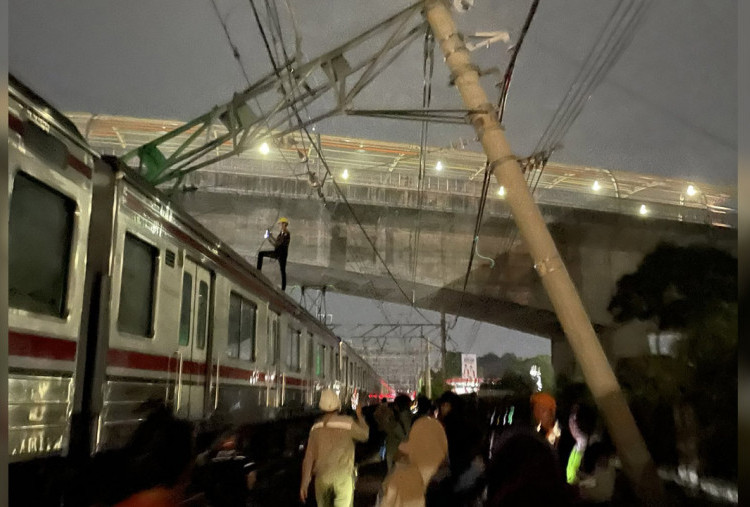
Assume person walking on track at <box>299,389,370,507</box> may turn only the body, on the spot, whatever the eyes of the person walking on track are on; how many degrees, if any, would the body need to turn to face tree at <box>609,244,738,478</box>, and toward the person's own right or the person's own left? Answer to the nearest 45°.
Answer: approximately 45° to the person's own right

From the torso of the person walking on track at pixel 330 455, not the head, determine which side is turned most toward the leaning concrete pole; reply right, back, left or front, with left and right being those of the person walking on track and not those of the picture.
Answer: right

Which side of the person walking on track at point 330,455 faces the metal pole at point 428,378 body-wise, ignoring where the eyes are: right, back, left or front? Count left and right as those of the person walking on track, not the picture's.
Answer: front

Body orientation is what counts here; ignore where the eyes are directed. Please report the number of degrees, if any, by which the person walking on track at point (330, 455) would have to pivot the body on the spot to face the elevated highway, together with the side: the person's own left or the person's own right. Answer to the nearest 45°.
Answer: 0° — they already face it

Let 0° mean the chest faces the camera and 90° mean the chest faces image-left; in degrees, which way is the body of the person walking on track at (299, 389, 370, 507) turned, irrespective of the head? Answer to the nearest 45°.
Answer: approximately 180°

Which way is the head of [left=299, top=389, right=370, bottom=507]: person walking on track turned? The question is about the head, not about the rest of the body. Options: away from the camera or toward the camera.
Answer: away from the camera

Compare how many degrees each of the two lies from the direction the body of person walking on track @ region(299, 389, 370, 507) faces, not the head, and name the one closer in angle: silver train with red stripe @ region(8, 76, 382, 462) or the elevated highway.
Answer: the elevated highway

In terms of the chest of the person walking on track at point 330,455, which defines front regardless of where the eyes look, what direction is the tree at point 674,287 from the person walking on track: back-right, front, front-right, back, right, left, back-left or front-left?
front-right
